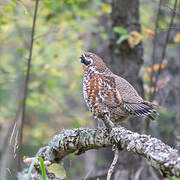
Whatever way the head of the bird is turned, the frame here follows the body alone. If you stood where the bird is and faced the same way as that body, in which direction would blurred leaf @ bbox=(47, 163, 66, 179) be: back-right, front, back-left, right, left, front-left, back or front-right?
front-left

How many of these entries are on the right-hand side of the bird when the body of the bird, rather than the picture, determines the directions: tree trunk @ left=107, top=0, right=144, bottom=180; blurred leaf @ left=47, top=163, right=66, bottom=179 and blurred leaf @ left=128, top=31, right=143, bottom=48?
2

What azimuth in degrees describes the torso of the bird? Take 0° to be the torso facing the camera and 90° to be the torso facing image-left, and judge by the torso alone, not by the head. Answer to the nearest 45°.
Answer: approximately 90°

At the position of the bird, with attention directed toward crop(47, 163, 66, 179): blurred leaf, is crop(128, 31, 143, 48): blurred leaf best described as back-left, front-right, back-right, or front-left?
back-right

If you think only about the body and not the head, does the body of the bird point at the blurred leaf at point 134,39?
no

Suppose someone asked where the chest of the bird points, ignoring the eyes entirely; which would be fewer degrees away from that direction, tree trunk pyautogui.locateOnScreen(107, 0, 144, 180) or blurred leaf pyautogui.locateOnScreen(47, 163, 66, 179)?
the blurred leaf

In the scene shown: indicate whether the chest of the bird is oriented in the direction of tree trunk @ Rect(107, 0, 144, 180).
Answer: no
